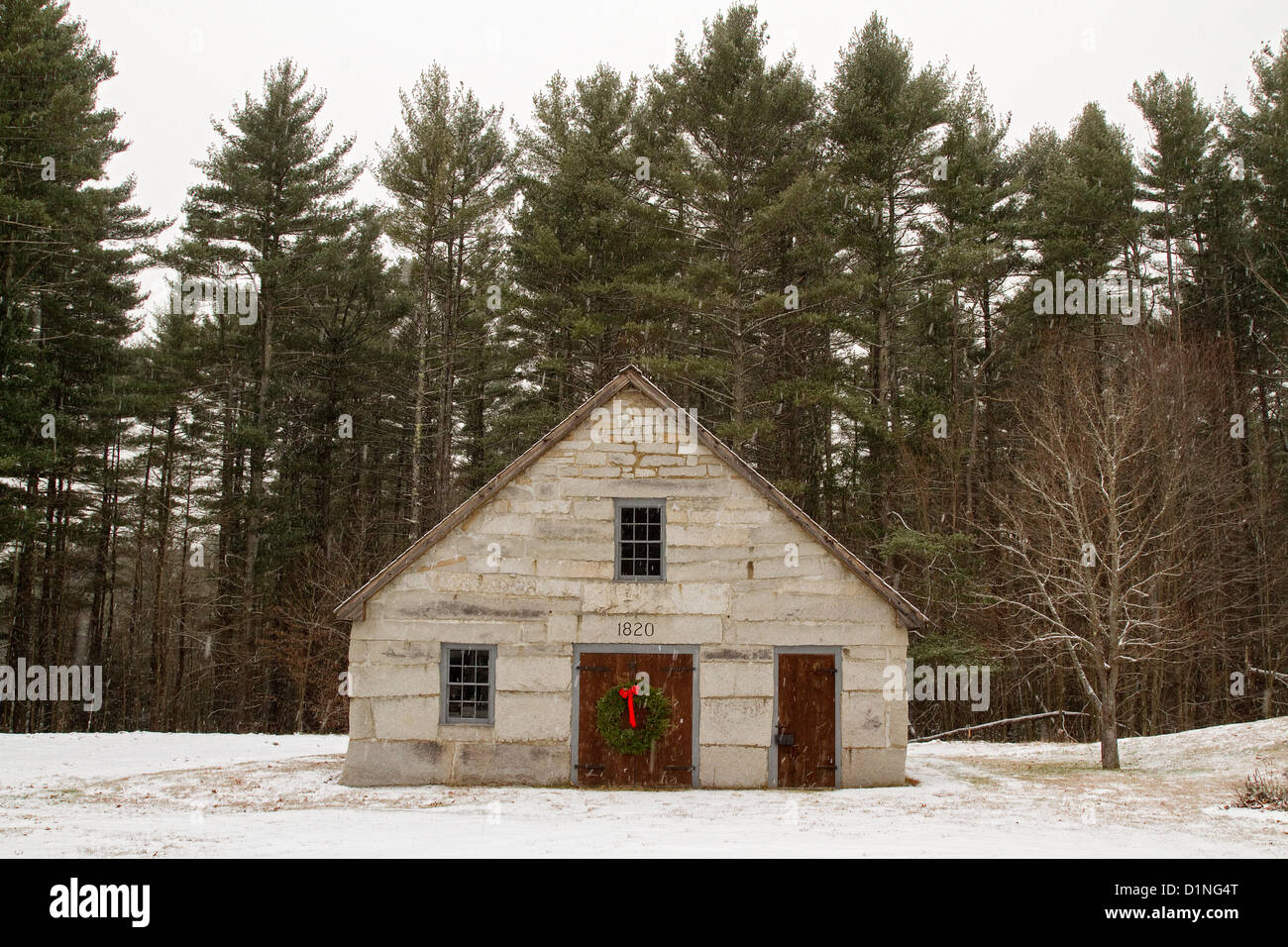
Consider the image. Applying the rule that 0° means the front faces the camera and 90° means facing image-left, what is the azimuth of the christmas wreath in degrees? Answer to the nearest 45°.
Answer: approximately 0°

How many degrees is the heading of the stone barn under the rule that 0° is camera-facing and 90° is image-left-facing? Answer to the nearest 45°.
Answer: approximately 0°
